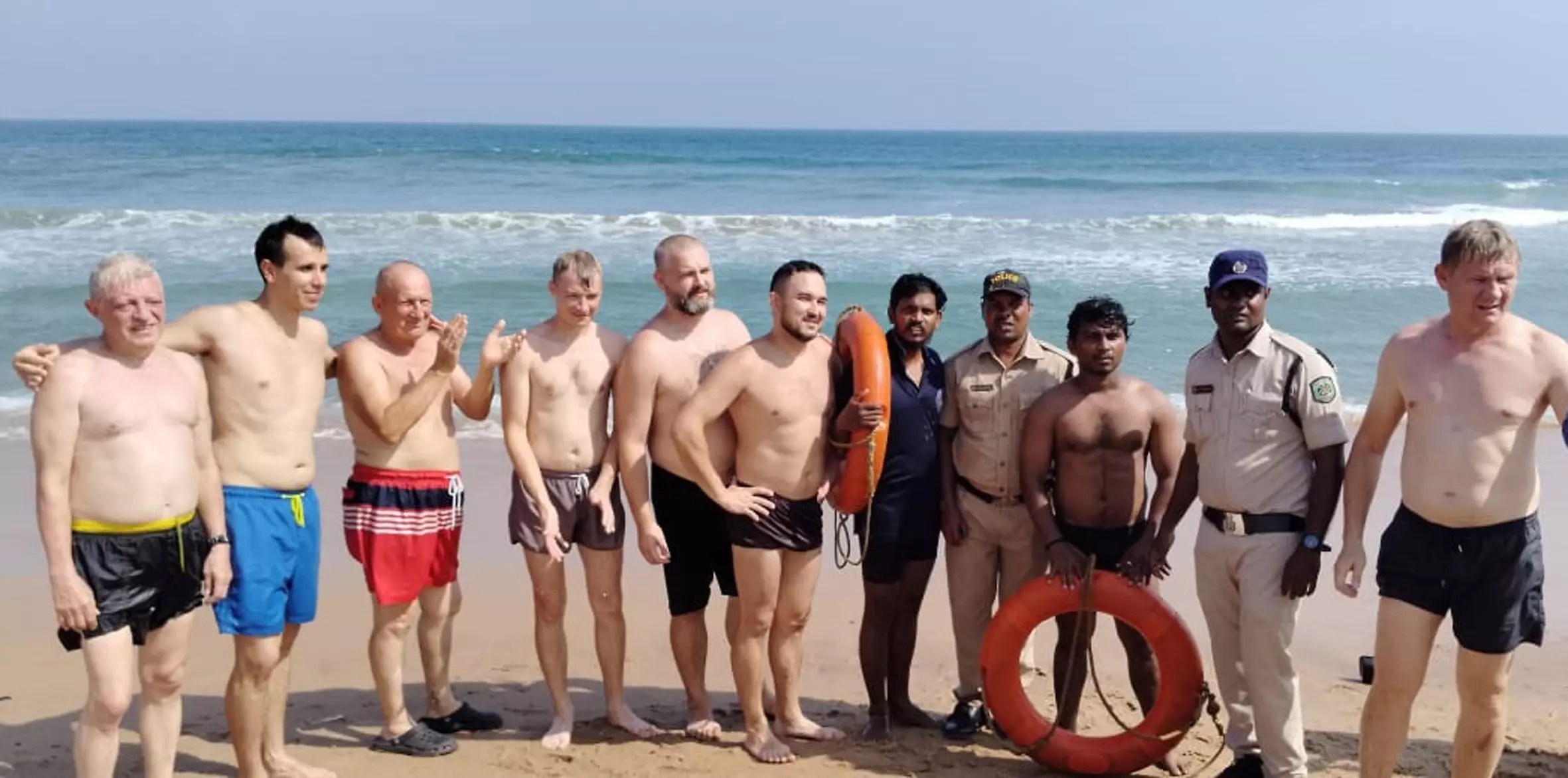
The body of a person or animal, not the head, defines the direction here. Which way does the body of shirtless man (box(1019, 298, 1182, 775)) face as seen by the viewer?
toward the camera

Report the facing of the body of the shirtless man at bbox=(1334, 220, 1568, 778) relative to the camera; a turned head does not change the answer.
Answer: toward the camera

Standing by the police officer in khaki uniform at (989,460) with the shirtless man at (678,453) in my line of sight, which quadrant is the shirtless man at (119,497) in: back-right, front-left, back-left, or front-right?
front-left

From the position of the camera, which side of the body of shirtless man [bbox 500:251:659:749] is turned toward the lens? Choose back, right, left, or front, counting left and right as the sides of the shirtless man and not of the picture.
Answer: front

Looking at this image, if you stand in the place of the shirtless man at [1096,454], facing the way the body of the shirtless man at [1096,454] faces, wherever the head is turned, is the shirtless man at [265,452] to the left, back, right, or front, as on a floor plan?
right

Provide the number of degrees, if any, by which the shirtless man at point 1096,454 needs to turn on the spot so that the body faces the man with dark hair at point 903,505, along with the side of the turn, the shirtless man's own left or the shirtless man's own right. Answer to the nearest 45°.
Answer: approximately 90° to the shirtless man's own right

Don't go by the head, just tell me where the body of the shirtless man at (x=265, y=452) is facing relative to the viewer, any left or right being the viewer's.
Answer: facing the viewer and to the right of the viewer

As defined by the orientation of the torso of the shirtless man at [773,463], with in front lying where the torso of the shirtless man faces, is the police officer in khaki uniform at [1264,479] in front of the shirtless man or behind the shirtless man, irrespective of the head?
in front

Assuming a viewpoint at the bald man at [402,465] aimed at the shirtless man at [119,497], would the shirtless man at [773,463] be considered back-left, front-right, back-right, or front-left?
back-left

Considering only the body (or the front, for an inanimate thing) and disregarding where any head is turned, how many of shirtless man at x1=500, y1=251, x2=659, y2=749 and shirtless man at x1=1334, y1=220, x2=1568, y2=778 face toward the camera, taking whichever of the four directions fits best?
2

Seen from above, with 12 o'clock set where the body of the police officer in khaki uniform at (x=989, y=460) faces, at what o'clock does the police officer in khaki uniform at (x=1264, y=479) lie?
the police officer in khaki uniform at (x=1264, y=479) is roughly at 10 o'clock from the police officer in khaki uniform at (x=989, y=460).
